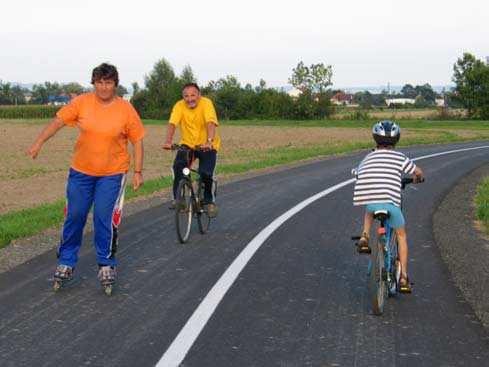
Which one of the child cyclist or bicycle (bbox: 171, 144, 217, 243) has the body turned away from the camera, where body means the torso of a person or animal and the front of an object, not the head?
the child cyclist

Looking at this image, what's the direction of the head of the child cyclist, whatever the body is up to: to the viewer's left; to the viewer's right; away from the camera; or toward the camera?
away from the camera

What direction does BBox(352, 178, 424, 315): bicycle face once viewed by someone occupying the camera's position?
facing away from the viewer

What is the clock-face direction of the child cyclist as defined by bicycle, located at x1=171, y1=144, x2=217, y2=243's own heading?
The child cyclist is roughly at 11 o'clock from the bicycle.

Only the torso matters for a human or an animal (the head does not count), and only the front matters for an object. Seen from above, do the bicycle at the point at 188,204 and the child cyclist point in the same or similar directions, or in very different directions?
very different directions

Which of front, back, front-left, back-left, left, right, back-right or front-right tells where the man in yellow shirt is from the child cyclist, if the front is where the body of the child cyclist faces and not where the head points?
front-left

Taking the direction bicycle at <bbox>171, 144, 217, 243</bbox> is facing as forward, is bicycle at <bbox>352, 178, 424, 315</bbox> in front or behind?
in front

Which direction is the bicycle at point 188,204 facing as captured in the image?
toward the camera

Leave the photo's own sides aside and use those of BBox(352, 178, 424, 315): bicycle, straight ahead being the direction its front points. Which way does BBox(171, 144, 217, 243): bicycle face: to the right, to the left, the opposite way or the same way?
the opposite way

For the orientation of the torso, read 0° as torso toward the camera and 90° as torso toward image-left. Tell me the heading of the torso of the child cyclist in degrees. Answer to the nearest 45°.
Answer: approximately 180°

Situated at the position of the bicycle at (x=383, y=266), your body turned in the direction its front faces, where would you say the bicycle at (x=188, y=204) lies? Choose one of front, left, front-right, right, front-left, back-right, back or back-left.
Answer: front-left
